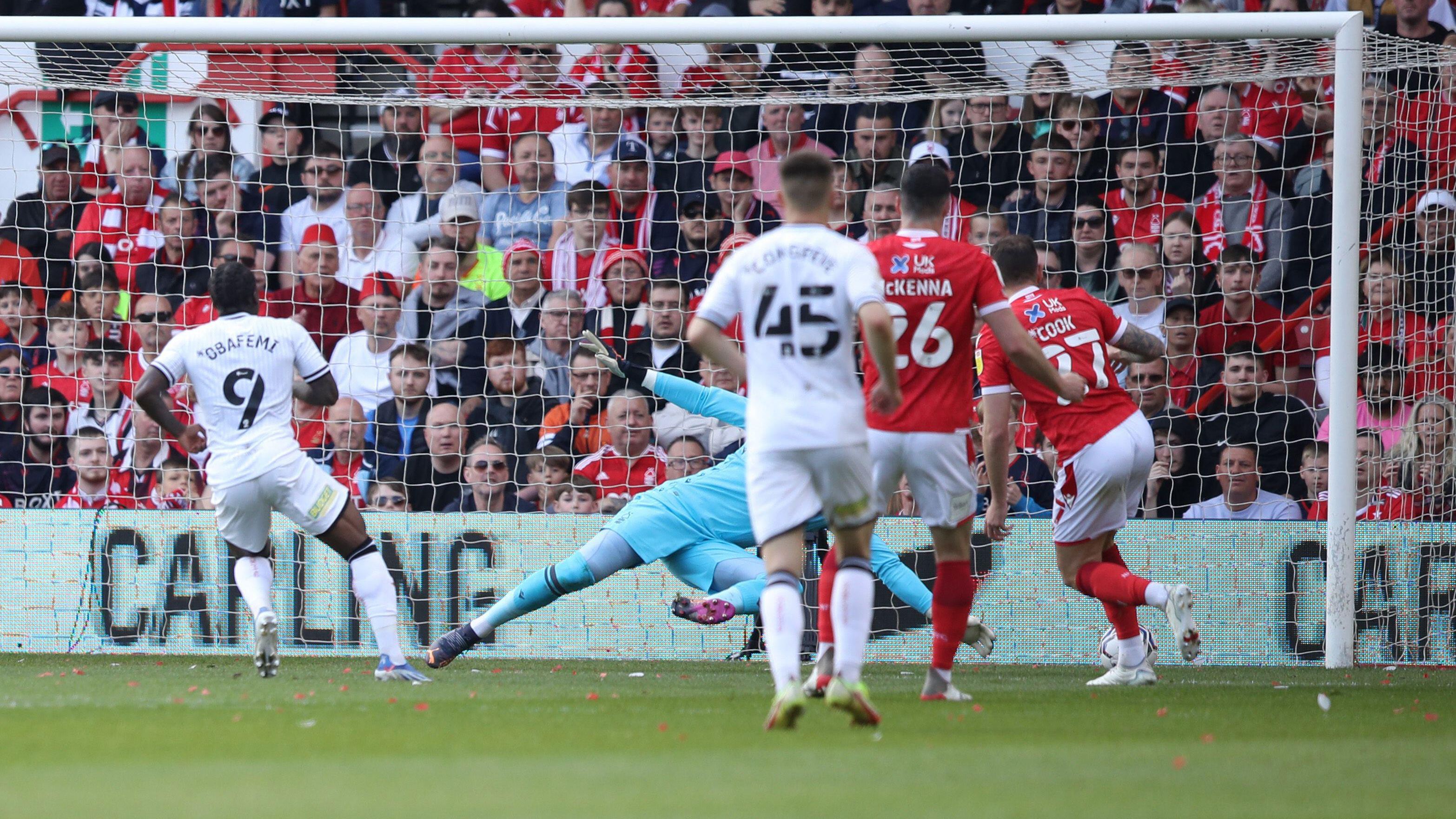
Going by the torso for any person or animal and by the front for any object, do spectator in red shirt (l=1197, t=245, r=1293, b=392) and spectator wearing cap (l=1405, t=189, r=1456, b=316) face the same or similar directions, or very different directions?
same or similar directions

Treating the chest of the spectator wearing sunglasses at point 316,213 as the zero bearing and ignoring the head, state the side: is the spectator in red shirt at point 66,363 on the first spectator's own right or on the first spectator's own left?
on the first spectator's own right

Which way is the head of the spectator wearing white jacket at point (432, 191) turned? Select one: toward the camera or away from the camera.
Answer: toward the camera

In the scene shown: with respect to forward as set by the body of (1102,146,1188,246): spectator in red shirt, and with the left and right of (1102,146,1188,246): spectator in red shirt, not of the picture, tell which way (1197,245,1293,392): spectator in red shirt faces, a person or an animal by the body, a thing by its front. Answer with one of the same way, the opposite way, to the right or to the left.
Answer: the same way

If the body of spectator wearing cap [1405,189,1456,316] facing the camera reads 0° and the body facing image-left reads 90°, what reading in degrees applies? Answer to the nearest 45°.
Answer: approximately 0°

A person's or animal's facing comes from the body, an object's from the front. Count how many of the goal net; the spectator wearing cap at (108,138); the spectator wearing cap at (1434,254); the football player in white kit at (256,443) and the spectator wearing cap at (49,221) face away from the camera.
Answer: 1

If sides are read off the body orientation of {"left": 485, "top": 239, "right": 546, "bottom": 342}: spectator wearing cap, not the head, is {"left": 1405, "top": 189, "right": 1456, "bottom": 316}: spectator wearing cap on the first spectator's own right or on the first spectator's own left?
on the first spectator's own left

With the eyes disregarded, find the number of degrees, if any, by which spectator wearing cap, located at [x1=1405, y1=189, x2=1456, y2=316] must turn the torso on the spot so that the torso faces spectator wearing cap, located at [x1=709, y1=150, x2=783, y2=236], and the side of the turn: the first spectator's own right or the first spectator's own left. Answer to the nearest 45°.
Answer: approximately 90° to the first spectator's own right

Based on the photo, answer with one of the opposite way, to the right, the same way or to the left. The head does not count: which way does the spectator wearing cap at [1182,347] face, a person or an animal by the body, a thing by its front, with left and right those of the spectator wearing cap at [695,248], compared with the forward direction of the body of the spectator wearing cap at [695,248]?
the same way

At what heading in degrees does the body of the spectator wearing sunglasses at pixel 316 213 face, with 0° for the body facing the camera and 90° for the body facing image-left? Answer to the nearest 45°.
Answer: approximately 0°

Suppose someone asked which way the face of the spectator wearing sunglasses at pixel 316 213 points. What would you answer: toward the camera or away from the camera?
toward the camera

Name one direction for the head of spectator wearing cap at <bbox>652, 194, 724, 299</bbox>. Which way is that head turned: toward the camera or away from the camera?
toward the camera

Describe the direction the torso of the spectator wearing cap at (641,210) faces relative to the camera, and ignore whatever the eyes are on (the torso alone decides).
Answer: toward the camera

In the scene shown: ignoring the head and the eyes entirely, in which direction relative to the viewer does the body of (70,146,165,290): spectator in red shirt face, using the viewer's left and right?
facing the viewer

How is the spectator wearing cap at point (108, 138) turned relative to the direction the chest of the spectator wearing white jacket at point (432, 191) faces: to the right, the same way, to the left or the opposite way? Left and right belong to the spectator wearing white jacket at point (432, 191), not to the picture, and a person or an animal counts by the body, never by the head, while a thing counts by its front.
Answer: the same way

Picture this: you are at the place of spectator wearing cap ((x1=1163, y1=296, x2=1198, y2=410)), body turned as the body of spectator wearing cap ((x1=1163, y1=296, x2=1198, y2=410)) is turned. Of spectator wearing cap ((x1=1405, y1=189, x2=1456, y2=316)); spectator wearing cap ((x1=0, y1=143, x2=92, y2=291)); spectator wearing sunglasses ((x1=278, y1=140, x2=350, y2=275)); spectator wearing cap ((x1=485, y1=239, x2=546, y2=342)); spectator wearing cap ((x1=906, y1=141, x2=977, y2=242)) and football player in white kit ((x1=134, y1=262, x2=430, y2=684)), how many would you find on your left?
1

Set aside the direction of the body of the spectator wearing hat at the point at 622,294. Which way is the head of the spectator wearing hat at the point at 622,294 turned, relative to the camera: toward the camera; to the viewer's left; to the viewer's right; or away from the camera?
toward the camera

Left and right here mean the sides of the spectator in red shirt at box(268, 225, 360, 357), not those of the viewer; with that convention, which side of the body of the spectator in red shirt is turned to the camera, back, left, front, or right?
front

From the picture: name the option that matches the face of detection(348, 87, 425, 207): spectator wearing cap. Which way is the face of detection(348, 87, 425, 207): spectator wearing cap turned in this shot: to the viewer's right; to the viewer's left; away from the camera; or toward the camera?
toward the camera
